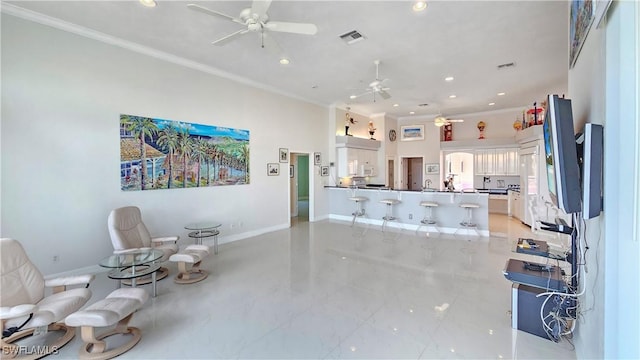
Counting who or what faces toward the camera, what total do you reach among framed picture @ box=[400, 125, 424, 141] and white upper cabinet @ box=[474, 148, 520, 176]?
2

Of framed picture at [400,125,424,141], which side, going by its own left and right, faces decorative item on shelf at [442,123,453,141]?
left

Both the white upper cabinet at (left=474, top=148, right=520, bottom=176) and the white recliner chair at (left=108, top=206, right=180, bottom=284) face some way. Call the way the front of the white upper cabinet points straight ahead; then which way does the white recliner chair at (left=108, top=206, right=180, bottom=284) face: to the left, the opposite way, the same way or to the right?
to the left

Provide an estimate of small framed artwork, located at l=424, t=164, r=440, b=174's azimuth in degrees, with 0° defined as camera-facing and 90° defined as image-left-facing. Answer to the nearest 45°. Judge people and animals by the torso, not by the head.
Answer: approximately 0°

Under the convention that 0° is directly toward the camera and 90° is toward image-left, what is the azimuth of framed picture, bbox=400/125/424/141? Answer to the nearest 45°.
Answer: approximately 0°

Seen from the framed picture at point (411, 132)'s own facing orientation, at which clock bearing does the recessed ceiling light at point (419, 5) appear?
The recessed ceiling light is roughly at 12 o'clock from the framed picture.

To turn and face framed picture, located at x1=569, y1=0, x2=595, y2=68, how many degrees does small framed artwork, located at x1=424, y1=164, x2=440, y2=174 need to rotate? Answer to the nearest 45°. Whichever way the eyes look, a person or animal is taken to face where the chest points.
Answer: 0° — it already faces it

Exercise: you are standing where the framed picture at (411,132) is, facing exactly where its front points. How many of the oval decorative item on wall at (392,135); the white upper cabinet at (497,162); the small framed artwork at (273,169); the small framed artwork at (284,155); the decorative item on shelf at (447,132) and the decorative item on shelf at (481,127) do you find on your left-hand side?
3

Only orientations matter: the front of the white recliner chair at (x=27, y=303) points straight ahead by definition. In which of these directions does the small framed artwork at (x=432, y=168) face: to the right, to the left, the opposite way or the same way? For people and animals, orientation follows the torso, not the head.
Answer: to the right

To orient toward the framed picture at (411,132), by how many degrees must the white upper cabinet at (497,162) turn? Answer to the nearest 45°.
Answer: approximately 90° to its right
